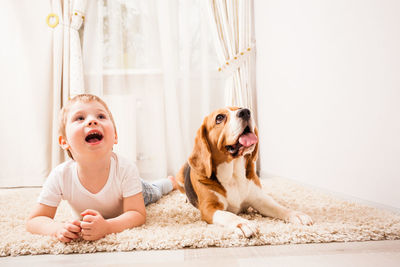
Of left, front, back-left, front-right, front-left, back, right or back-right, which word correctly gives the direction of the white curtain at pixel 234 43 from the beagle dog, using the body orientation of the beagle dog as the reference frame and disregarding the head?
back-left

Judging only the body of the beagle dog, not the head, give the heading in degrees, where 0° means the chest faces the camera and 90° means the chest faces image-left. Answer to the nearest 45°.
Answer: approximately 315°

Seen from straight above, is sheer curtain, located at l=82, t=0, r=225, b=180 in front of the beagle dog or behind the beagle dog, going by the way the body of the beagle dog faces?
behind
